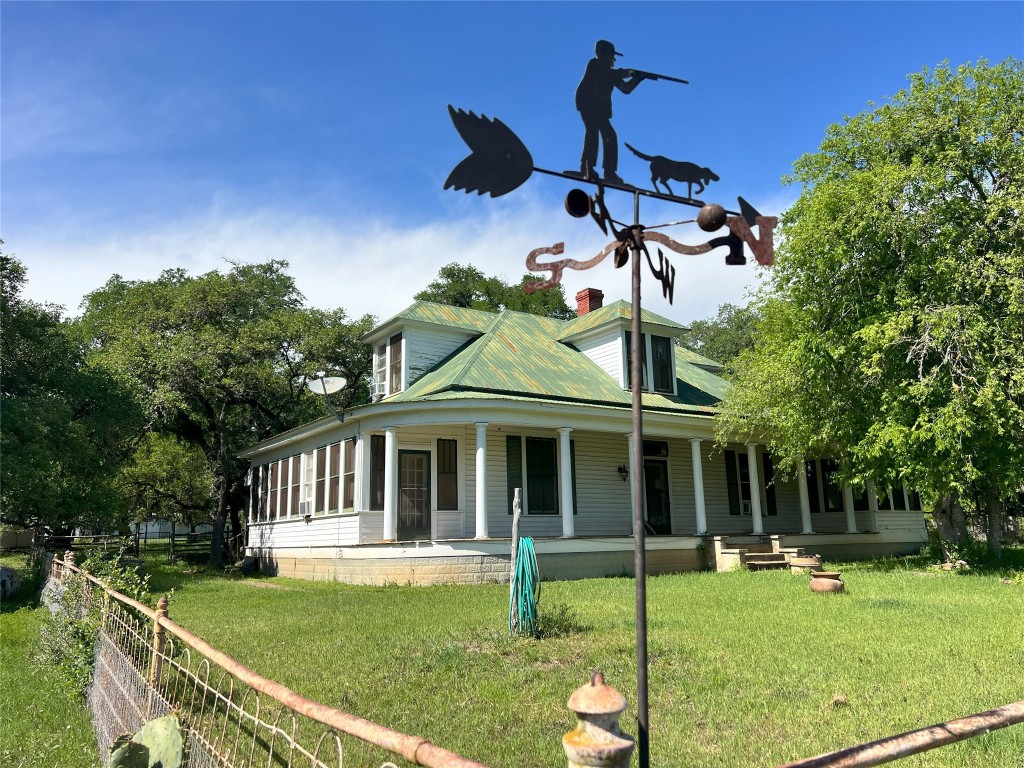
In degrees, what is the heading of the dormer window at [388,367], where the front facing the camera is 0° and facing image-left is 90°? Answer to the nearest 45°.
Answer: approximately 45°

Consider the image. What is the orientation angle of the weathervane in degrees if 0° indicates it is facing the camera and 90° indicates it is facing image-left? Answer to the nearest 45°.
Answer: approximately 225°

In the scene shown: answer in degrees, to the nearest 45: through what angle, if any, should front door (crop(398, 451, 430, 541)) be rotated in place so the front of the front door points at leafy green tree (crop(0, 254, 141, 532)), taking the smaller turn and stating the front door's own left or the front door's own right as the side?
approximately 90° to the front door's own right

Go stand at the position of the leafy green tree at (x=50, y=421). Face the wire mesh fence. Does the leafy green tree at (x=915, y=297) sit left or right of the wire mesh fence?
left

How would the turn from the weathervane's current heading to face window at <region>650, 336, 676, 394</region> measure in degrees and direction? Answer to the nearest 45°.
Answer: approximately 45° to its left

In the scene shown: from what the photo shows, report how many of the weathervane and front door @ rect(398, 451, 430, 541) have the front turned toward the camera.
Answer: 1

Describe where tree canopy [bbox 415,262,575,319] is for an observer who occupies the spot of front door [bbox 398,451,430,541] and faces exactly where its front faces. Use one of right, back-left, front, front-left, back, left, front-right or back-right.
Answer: back

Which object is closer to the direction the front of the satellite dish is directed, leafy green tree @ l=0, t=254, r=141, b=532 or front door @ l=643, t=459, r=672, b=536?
the leafy green tree

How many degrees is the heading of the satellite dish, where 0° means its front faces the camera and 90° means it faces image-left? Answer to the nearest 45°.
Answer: approximately 45°

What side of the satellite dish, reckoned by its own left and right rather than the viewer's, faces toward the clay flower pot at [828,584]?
left
